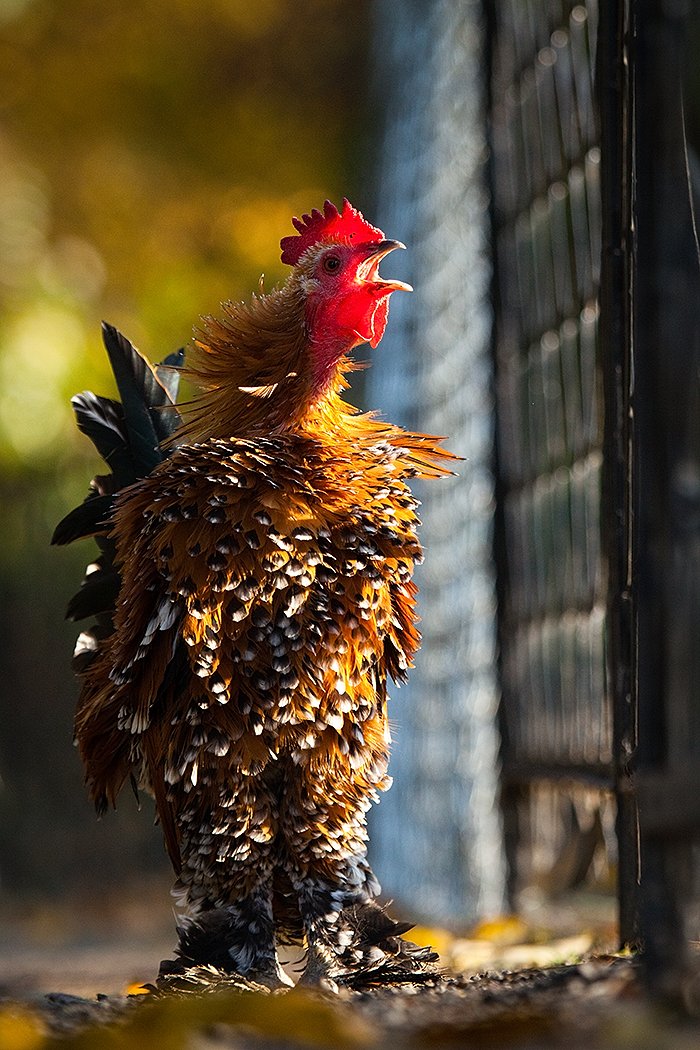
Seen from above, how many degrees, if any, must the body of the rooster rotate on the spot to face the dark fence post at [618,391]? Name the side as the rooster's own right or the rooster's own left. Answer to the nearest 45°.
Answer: approximately 45° to the rooster's own left

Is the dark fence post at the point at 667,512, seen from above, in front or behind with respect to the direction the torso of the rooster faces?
in front

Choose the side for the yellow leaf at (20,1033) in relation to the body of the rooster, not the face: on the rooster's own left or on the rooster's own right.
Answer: on the rooster's own right

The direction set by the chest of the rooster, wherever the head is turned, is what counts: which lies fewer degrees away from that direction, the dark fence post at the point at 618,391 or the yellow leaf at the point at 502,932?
the dark fence post

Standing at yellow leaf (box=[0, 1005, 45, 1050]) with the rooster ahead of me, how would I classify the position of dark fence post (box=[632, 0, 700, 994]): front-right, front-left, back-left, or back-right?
front-right

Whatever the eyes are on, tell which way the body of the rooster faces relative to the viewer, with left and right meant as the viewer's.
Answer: facing the viewer and to the right of the viewer

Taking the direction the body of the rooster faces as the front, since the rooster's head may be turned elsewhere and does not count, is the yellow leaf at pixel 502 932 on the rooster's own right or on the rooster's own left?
on the rooster's own left

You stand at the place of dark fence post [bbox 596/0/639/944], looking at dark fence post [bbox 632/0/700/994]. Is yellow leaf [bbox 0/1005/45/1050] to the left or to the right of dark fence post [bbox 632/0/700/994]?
right
